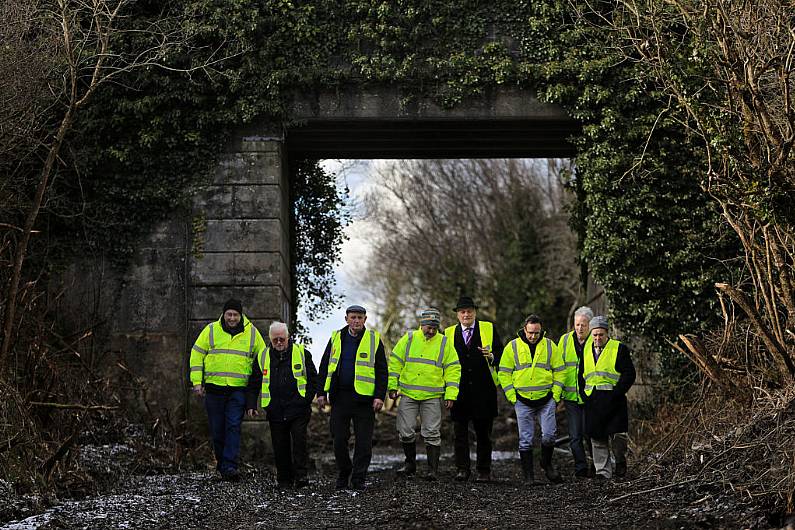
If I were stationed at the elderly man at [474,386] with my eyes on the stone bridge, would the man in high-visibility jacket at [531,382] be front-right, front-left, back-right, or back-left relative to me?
back-right

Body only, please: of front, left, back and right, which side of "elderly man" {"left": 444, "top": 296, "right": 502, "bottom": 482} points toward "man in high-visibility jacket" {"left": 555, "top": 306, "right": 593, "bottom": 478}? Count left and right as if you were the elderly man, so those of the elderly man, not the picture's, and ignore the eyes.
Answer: left

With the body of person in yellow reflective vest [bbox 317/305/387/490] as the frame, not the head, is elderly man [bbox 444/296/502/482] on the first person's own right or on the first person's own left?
on the first person's own left

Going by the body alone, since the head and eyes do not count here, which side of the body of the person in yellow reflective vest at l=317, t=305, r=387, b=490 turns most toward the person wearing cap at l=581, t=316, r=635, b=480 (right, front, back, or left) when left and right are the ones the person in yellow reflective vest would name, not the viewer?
left

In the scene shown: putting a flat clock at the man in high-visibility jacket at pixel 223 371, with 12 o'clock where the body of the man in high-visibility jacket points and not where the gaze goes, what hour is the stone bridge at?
The stone bridge is roughly at 6 o'clock from the man in high-visibility jacket.

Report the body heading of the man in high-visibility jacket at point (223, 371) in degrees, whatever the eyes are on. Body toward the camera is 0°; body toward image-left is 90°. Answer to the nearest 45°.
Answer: approximately 0°

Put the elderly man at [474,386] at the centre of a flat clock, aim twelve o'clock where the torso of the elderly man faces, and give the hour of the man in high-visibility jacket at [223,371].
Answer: The man in high-visibility jacket is roughly at 3 o'clock from the elderly man.

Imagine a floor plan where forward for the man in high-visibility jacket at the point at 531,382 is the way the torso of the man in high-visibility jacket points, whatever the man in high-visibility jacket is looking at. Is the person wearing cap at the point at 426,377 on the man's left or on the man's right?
on the man's right

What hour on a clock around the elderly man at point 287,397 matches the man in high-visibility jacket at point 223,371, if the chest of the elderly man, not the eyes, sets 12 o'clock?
The man in high-visibility jacket is roughly at 4 o'clock from the elderly man.
